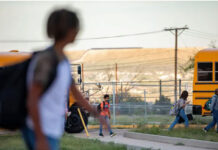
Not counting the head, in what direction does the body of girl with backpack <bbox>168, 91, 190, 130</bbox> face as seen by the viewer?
to the viewer's right
